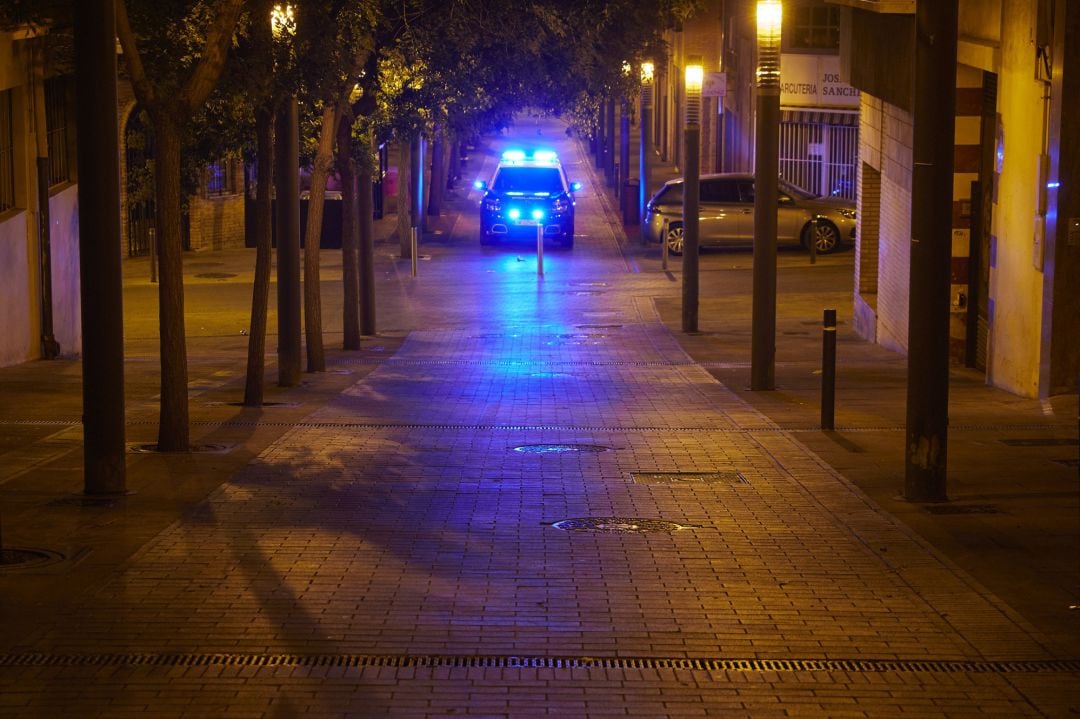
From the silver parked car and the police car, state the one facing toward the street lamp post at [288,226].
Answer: the police car

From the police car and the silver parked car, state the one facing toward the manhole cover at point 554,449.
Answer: the police car

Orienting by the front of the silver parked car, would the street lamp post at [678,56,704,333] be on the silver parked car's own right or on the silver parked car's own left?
on the silver parked car's own right

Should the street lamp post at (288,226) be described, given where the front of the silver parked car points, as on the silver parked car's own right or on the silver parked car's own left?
on the silver parked car's own right

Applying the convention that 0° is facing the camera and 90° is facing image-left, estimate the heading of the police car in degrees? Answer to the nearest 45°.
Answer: approximately 0°

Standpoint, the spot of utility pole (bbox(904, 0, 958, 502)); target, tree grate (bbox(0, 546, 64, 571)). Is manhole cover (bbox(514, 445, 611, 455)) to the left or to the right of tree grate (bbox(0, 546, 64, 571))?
right

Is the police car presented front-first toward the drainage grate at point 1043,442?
yes

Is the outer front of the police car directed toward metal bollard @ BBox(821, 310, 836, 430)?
yes

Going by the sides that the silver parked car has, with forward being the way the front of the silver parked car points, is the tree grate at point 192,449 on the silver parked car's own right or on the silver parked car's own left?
on the silver parked car's own right

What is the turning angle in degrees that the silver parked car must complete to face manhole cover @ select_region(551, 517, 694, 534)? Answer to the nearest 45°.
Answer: approximately 90° to its right

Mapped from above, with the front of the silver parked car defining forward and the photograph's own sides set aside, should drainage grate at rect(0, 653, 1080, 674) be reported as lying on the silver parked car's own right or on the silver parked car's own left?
on the silver parked car's own right

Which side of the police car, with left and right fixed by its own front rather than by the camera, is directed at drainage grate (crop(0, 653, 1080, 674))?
front

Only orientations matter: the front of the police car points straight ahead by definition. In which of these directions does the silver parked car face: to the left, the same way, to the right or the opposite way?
to the left

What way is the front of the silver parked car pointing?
to the viewer's right

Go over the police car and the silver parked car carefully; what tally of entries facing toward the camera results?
1

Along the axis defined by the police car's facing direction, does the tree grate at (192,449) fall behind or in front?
in front

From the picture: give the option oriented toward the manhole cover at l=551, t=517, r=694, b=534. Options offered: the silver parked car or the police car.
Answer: the police car

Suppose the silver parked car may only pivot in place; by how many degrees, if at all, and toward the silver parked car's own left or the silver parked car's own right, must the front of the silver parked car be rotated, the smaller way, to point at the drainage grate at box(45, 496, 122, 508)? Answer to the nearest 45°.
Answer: approximately 90° to the silver parked car's own right

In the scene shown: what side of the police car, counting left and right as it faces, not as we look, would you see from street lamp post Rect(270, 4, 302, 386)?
front
